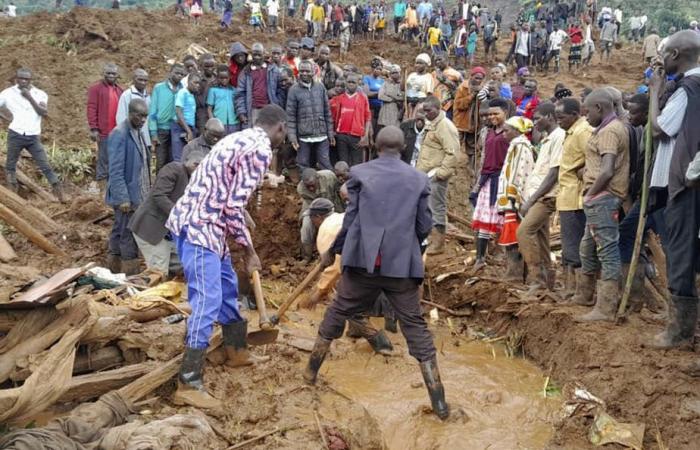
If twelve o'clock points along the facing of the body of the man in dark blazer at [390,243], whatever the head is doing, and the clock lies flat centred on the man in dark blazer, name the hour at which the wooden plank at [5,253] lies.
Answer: The wooden plank is roughly at 10 o'clock from the man in dark blazer.

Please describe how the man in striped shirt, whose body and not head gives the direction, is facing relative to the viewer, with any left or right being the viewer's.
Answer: facing to the right of the viewer

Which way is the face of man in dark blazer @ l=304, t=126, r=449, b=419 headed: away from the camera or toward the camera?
away from the camera

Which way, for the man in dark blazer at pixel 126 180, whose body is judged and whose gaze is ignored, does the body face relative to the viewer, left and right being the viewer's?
facing the viewer and to the right of the viewer

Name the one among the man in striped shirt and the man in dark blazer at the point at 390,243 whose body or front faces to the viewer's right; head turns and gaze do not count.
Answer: the man in striped shirt

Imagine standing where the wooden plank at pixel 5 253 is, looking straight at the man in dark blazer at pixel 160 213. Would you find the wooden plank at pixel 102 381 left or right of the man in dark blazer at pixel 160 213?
right

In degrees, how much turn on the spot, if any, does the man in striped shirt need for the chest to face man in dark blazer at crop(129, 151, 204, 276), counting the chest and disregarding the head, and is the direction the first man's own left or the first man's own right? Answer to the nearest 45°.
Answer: approximately 90° to the first man's own left

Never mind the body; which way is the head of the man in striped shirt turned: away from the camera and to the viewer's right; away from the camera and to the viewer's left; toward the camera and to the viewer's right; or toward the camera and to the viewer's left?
away from the camera and to the viewer's right

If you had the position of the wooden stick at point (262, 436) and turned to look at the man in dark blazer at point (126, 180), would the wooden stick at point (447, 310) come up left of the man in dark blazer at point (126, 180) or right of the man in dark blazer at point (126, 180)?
right

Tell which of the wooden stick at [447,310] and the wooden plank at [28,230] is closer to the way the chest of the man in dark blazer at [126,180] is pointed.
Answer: the wooden stick

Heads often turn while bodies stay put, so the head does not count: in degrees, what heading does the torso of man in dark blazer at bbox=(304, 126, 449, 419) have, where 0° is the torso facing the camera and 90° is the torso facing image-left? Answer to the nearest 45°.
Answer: approximately 180°

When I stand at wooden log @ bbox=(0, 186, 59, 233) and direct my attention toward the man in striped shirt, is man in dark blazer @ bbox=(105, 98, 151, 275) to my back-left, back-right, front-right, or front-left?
front-left

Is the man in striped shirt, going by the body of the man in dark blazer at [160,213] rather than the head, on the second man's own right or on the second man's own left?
on the second man's own right

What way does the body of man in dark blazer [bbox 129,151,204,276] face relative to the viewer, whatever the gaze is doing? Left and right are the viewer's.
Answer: facing to the right of the viewer
